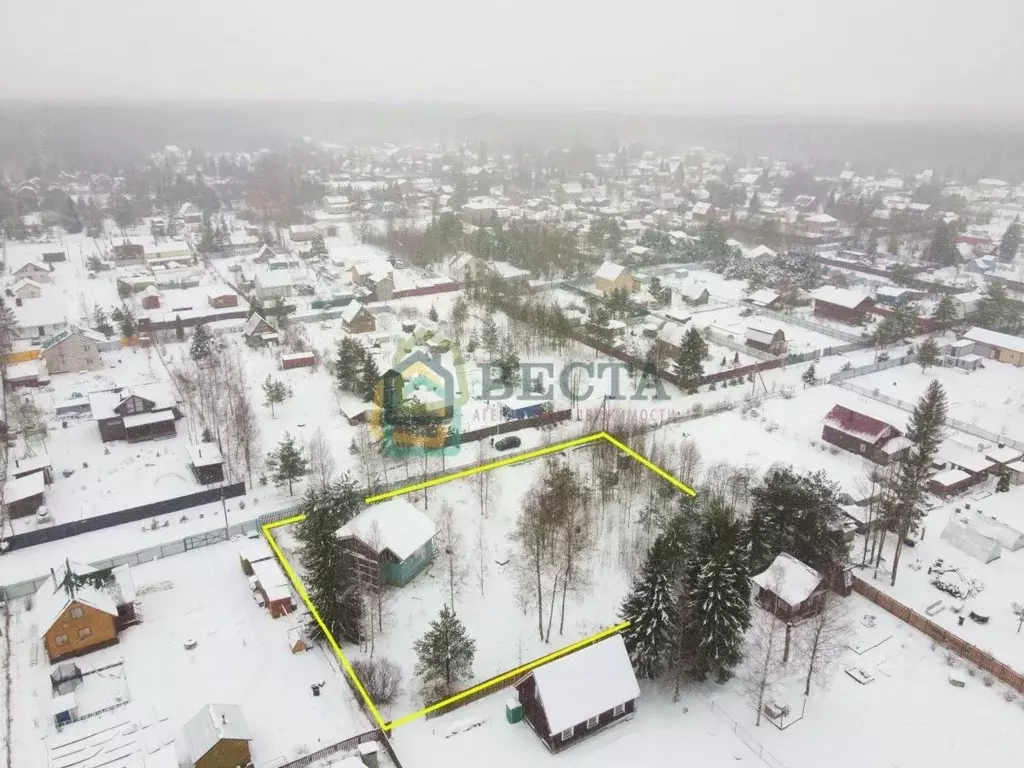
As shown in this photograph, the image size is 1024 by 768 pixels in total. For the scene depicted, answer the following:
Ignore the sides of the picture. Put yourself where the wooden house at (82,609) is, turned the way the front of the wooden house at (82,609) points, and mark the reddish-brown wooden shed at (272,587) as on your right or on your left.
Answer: on your left

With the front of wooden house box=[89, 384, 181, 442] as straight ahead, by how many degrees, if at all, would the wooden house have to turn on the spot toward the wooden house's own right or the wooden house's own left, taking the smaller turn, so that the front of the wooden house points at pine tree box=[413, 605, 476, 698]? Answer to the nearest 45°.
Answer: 0° — it already faces it

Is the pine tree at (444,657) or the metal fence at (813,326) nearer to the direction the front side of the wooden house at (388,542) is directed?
the pine tree

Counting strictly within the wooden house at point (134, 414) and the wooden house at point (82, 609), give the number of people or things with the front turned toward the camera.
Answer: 2

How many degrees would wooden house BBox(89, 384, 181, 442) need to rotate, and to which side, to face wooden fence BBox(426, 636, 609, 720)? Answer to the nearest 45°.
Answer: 0° — it already faces it

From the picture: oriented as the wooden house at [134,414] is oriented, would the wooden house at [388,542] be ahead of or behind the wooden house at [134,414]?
ahead

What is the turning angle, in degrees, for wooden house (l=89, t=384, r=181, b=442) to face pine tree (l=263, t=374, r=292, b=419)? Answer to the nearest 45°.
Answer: approximately 90° to its left

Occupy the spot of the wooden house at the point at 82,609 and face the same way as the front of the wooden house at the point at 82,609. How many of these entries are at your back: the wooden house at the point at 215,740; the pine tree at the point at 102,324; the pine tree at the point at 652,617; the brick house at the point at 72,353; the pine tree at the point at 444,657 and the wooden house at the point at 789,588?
2

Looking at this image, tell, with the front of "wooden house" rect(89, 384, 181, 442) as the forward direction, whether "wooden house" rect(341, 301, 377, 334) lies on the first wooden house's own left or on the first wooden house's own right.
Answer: on the first wooden house's own left

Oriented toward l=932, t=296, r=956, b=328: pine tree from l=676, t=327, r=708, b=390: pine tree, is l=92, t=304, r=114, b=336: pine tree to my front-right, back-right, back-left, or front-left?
back-left

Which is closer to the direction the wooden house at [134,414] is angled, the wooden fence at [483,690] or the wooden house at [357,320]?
the wooden fence

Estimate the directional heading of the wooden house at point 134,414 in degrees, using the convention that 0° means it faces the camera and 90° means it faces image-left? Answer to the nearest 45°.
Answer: approximately 0°

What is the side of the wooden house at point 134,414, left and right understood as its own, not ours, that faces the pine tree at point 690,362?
left
